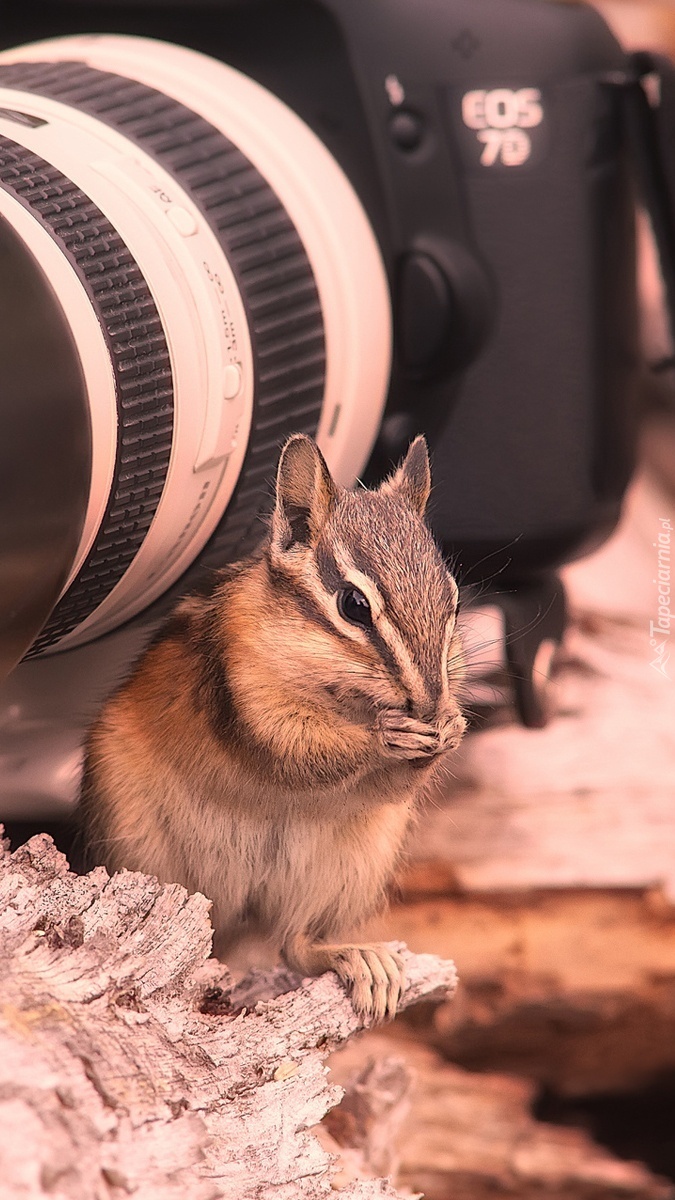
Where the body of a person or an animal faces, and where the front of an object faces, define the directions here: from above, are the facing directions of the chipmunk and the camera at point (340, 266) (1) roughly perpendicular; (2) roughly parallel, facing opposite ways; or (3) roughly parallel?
roughly perpendicular

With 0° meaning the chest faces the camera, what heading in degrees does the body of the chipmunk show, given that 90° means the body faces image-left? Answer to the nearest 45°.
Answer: approximately 315°
